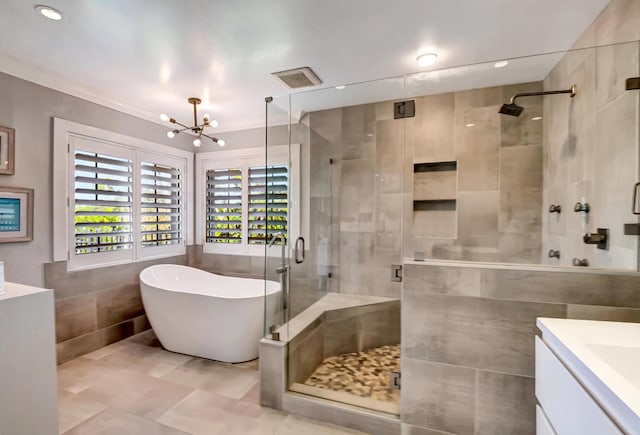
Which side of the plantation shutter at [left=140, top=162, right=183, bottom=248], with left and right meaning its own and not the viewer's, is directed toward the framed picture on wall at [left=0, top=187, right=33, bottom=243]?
right

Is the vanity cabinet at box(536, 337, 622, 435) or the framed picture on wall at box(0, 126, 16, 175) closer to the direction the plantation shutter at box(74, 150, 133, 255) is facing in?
the vanity cabinet

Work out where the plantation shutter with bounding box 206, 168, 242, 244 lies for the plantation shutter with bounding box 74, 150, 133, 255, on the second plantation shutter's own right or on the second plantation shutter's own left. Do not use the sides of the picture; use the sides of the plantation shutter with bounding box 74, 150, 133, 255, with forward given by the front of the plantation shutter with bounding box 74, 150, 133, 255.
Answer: on the second plantation shutter's own left

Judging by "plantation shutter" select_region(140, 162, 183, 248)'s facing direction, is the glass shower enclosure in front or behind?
in front

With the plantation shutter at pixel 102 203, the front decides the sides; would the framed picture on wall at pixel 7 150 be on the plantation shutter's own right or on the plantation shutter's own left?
on the plantation shutter's own right

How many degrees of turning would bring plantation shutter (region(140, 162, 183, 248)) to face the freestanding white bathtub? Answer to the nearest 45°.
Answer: approximately 45° to its right

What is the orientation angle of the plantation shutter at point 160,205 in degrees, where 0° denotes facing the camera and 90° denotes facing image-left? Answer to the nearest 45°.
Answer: approximately 315°

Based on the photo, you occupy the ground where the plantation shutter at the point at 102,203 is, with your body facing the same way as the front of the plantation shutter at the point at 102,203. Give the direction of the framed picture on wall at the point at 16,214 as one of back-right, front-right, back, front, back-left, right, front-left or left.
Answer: right

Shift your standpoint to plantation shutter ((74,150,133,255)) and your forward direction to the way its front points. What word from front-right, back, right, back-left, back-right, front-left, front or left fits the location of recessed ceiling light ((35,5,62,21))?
front-right

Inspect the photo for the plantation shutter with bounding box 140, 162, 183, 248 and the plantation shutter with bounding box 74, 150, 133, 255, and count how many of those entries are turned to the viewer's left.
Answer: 0

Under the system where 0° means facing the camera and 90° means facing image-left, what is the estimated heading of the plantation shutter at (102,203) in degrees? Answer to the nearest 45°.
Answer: approximately 315°

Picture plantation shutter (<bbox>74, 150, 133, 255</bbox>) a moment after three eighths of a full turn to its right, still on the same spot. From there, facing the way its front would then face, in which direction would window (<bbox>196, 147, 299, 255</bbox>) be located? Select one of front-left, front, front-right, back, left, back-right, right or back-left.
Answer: back

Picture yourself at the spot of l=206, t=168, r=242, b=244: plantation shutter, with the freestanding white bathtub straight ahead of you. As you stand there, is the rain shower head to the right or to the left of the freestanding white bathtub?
left

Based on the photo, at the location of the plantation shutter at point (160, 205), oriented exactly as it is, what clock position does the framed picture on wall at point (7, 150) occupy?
The framed picture on wall is roughly at 3 o'clock from the plantation shutter.
